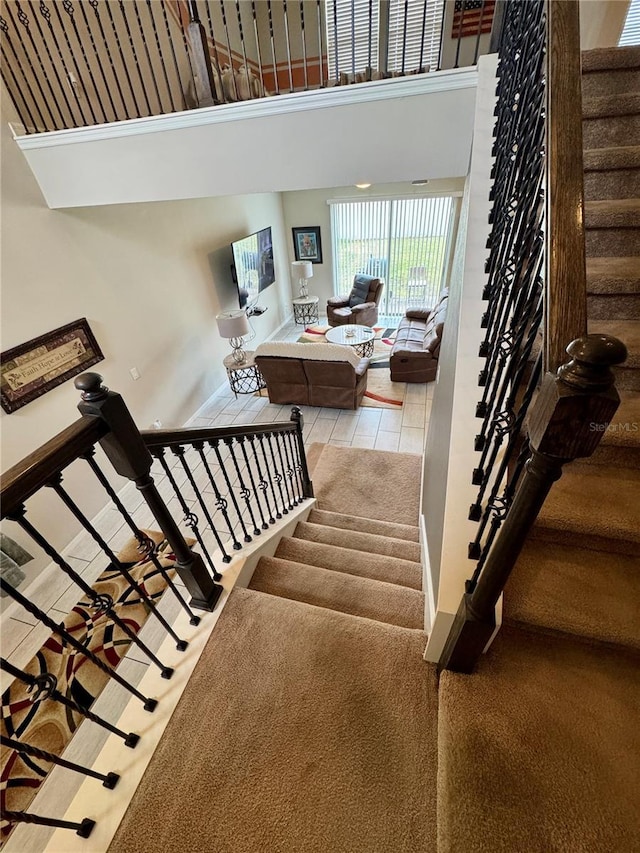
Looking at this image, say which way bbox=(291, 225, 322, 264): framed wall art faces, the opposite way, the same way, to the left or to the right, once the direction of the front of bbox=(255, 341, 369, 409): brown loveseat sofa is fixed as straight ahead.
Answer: the opposite way

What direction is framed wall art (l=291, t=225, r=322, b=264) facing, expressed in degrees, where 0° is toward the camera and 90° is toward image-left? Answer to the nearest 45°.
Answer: approximately 0°

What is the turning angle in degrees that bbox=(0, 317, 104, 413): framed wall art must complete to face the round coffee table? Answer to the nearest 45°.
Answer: approximately 45° to its left

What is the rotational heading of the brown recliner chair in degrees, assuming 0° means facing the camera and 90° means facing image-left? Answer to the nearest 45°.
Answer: approximately 45°

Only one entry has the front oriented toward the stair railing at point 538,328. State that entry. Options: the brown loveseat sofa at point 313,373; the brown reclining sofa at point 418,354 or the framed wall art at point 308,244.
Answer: the framed wall art

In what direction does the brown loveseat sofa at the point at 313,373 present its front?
away from the camera

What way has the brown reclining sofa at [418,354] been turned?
to the viewer's left

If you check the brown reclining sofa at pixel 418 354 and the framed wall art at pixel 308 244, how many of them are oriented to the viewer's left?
1
